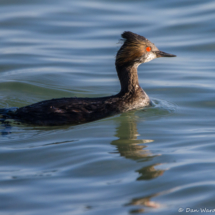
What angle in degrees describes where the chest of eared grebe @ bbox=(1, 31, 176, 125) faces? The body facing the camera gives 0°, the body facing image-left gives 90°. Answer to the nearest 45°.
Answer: approximately 270°
